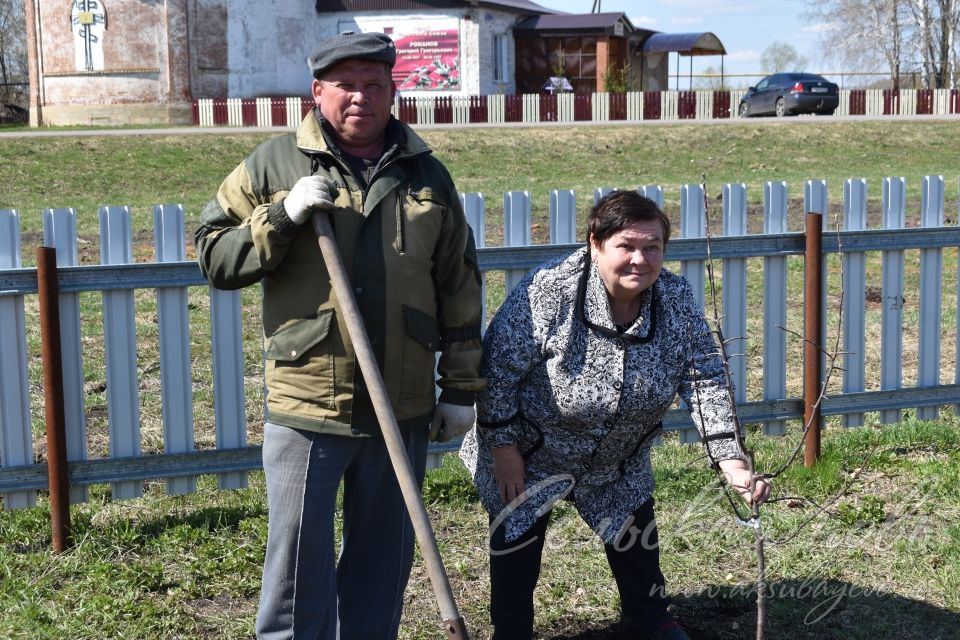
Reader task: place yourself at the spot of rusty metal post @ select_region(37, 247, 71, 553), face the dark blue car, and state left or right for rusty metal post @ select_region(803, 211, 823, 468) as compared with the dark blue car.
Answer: right

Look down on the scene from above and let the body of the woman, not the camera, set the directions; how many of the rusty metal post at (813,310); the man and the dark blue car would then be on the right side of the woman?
1

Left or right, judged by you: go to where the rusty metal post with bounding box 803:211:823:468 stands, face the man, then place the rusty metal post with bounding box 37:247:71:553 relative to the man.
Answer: right

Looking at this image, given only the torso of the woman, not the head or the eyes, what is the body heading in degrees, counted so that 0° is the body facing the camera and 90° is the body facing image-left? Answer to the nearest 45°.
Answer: approximately 315°

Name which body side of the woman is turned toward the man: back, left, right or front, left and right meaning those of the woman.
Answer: right

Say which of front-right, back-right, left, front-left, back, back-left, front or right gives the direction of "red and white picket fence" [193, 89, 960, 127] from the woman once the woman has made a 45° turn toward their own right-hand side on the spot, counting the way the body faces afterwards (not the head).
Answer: back

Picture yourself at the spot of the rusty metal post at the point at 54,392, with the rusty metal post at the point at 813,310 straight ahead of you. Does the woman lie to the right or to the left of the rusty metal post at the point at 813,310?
right

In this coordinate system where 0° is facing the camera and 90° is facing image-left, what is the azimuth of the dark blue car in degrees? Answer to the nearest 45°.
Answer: approximately 135°

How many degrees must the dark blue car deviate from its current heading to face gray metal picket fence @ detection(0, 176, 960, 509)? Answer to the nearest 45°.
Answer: approximately 135° to its left

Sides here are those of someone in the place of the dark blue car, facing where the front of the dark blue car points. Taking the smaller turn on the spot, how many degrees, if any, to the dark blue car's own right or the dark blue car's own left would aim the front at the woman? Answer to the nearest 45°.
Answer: approximately 135° to the dark blue car's own left

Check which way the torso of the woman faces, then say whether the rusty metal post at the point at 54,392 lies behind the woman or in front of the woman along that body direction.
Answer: behind
